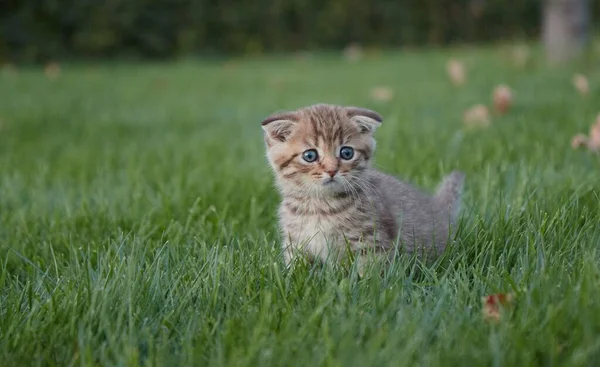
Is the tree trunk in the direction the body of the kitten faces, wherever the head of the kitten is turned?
no

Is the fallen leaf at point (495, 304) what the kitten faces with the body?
no

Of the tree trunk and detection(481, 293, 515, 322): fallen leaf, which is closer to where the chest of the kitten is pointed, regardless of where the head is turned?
the fallen leaf

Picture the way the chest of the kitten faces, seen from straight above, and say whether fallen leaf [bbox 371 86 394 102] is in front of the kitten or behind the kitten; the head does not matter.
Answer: behind

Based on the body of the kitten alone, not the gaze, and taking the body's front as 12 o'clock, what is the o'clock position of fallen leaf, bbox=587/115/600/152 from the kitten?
The fallen leaf is roughly at 6 o'clock from the kitten.

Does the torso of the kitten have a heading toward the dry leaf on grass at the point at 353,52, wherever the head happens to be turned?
no

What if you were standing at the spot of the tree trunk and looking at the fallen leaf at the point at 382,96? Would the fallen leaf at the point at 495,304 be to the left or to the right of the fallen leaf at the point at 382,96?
left

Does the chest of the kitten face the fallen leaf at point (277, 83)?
no

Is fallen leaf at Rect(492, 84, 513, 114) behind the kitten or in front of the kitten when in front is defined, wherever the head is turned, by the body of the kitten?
behind

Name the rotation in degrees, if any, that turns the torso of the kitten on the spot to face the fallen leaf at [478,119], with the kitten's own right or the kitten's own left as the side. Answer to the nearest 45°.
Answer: approximately 135° to the kitten's own right

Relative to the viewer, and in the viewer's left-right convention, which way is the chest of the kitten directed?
facing the viewer and to the left of the viewer

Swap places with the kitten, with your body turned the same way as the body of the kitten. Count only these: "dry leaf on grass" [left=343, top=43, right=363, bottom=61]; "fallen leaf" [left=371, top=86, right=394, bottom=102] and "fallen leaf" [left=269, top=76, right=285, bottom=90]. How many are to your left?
0

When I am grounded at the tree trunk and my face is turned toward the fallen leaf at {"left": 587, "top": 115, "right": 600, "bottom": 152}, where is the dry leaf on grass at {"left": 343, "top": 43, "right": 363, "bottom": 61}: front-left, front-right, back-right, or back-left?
back-right

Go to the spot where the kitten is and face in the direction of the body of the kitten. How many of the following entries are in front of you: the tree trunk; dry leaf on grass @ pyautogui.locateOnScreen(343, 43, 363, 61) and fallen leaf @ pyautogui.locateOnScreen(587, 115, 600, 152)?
0
